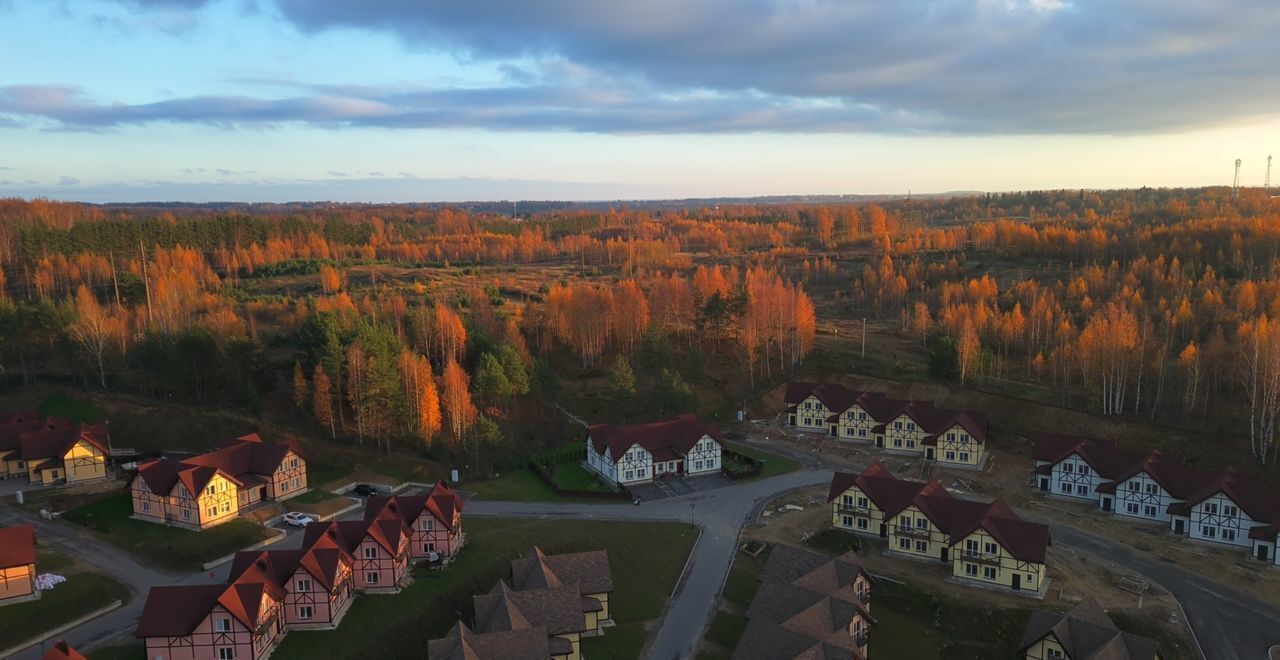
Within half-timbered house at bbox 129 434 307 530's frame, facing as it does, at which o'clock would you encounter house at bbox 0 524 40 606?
The house is roughly at 3 o'clock from the half-timbered house.

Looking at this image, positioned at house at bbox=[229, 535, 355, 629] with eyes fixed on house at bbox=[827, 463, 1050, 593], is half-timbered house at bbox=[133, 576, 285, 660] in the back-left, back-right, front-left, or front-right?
back-right

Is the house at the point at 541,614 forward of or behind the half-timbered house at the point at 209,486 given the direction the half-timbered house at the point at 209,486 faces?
forward

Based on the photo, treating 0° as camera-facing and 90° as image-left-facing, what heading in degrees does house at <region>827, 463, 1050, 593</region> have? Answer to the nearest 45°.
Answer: approximately 45°

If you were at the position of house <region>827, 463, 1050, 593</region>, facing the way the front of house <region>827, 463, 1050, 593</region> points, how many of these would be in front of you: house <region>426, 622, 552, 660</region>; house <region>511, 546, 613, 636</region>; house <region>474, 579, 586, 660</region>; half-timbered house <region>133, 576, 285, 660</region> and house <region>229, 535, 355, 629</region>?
5

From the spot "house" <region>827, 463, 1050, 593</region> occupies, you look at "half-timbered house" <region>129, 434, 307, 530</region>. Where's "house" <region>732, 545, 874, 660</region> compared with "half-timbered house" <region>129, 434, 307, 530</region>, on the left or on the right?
left

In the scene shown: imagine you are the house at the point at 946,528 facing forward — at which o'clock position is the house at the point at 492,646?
the house at the point at 492,646 is roughly at 12 o'clock from the house at the point at 946,528.

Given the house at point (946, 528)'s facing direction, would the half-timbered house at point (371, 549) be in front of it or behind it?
in front

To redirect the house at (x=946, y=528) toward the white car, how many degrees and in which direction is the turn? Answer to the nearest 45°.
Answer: approximately 45° to its right

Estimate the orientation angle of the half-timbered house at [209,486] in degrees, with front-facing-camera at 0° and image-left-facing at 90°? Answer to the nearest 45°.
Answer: approximately 315°

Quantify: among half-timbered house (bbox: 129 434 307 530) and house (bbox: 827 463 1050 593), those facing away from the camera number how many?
0

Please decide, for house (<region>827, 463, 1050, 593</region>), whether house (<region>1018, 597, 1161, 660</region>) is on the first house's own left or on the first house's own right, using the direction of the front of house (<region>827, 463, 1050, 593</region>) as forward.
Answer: on the first house's own left

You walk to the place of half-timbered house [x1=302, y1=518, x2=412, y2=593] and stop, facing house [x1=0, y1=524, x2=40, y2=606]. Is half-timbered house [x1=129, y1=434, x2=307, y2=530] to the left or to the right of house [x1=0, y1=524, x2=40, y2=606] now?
right
